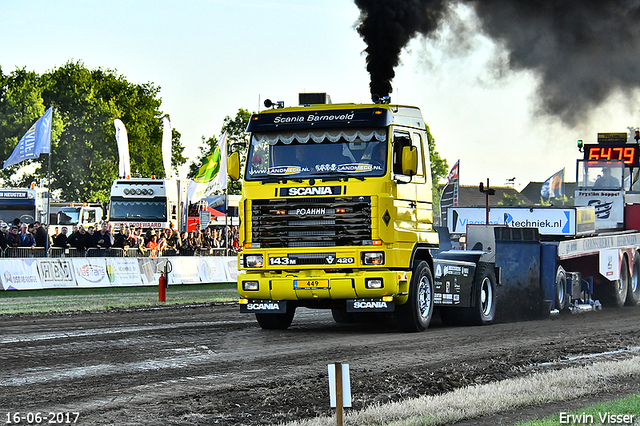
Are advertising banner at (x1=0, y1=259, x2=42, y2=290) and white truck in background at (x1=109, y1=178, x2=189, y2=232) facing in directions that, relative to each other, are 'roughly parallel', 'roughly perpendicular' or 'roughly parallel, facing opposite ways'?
roughly parallel

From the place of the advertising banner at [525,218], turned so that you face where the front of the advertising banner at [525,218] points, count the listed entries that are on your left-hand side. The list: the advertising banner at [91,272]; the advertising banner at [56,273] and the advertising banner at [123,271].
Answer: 0

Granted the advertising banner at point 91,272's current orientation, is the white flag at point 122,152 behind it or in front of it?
behind

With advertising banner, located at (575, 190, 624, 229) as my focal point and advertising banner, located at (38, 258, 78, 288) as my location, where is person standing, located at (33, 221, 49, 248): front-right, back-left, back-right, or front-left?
back-left

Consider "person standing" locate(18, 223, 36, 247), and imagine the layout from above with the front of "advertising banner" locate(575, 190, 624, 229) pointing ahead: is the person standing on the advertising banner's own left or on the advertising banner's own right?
on the advertising banner's own right

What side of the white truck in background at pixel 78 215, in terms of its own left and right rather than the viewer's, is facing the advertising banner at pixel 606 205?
left

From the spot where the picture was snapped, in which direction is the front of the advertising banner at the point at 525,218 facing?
facing the viewer

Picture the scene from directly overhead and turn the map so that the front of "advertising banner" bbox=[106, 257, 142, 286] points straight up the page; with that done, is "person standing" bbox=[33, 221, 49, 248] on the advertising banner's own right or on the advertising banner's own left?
on the advertising banner's own right

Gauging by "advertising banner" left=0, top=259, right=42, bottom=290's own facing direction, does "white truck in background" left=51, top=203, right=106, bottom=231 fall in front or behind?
behind

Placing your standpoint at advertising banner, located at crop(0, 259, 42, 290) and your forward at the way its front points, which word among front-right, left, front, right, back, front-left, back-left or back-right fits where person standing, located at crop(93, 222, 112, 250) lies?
back-left

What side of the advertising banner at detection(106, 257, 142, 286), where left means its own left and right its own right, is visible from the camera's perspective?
front

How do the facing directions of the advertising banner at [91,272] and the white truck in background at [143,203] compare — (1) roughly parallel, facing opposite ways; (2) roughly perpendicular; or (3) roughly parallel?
roughly parallel

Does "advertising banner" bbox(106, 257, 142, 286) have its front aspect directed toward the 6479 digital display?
no

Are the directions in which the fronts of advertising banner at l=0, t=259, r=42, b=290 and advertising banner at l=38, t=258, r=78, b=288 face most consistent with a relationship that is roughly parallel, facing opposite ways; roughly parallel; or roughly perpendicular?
roughly parallel

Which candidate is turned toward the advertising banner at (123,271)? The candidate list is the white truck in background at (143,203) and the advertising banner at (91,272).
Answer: the white truck in background

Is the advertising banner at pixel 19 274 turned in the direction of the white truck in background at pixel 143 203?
no
